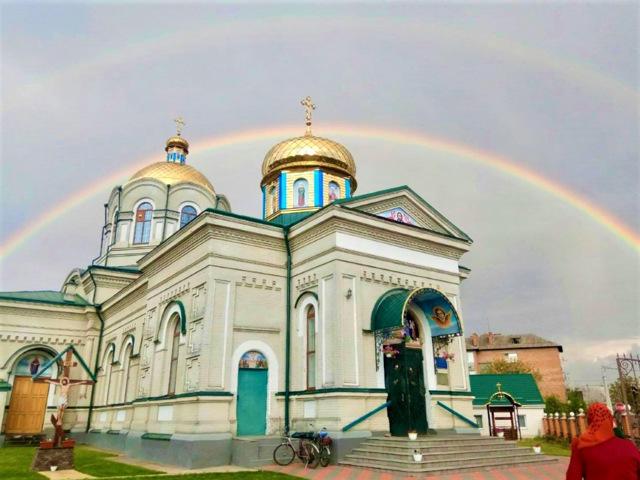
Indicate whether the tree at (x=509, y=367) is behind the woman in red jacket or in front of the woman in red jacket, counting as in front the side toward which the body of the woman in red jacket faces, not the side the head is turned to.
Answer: in front

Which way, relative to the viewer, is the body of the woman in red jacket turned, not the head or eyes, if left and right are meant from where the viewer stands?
facing away from the viewer

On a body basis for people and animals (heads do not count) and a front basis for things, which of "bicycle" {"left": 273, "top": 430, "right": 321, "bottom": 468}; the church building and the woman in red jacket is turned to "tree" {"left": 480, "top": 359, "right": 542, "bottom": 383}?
the woman in red jacket

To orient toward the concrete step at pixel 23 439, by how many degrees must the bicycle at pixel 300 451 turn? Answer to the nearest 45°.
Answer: approximately 45° to its right

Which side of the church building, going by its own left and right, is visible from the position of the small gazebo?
left

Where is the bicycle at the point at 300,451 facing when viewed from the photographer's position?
facing to the left of the viewer

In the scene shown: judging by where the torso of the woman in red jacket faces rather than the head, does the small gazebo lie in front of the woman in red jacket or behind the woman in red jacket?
in front

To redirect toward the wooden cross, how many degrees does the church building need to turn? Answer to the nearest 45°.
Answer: approximately 135° to its right

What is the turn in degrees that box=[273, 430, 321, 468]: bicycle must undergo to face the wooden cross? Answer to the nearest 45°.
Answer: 0° — it already faces it

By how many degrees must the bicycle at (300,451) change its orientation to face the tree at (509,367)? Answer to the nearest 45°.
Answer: approximately 135° to its right

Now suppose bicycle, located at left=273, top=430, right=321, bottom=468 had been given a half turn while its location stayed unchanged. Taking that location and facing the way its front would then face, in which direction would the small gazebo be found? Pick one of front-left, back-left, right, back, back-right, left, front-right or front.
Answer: front-left

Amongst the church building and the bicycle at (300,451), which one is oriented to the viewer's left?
the bicycle

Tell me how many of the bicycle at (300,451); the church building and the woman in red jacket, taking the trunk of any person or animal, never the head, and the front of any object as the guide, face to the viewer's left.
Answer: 1
